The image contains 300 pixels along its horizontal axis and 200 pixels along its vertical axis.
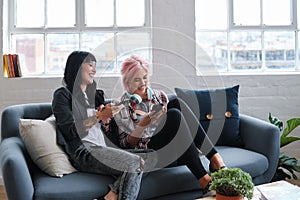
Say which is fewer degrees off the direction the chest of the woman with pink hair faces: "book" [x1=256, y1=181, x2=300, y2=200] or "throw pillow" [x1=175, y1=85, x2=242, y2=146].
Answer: the book

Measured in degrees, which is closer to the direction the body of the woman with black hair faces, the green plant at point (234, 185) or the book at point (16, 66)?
the green plant

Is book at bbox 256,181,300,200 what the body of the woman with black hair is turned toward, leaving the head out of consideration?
yes

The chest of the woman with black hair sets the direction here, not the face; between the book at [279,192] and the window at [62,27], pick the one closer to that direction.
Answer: the book

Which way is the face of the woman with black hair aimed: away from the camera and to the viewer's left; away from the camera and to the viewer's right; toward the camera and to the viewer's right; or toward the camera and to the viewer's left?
toward the camera and to the viewer's right

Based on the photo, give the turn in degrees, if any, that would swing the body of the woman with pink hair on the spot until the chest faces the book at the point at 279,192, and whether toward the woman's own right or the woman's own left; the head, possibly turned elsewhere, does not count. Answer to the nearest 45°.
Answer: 0° — they already face it

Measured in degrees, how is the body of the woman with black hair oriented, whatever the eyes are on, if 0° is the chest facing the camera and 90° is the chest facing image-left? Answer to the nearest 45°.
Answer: approximately 315°

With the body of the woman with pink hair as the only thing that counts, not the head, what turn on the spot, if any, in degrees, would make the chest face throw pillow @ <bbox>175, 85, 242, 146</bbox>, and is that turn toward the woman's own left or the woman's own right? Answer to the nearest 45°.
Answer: approximately 90° to the woman's own left

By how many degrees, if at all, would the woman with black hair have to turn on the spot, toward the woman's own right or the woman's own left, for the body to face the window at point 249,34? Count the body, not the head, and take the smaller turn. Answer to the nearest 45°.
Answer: approximately 90° to the woman's own left
